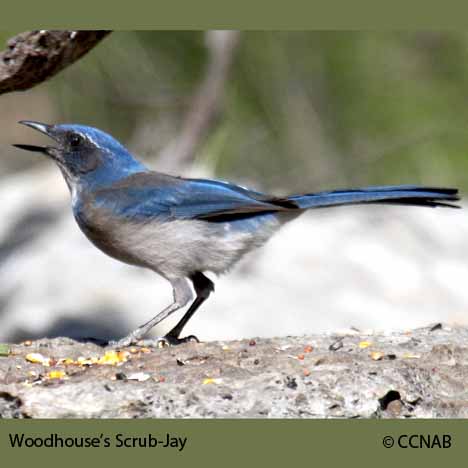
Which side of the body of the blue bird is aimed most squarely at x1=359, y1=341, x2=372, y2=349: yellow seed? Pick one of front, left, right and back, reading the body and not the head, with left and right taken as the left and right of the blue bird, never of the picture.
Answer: back

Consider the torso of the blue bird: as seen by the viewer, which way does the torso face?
to the viewer's left

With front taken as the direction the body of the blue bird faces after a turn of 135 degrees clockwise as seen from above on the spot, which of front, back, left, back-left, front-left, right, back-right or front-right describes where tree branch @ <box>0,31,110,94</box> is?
back
